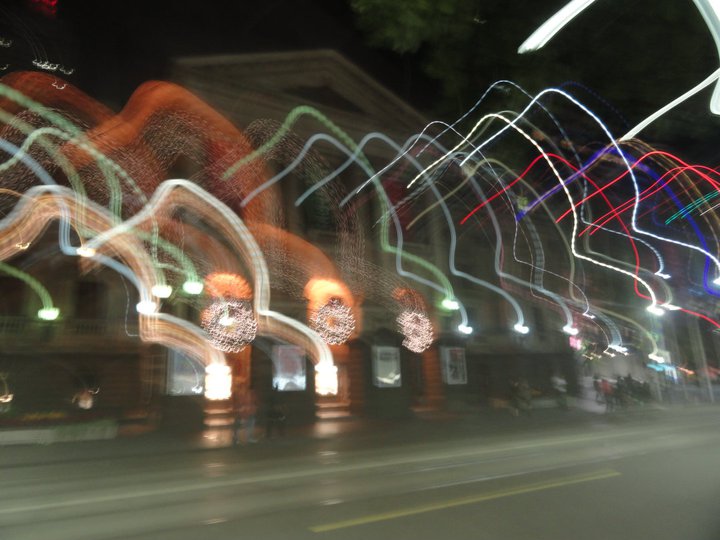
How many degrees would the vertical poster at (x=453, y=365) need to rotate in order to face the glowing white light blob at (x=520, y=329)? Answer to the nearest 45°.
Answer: approximately 135° to its left

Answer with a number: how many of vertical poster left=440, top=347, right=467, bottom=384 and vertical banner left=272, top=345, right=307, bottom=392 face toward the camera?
2

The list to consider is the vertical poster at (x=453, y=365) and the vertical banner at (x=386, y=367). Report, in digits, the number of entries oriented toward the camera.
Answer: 2

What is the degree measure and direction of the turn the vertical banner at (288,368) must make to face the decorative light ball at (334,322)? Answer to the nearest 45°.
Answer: approximately 90° to its left

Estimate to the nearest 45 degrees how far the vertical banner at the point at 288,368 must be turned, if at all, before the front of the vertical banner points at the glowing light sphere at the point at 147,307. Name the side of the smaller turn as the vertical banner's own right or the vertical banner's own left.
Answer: approximately 45° to the vertical banner's own right

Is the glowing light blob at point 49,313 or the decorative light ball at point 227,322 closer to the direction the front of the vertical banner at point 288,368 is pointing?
the decorative light ball

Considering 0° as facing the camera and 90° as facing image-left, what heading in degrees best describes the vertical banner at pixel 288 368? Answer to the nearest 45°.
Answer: approximately 0°

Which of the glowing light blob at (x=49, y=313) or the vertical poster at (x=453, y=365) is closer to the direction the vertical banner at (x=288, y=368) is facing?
the glowing light blob
